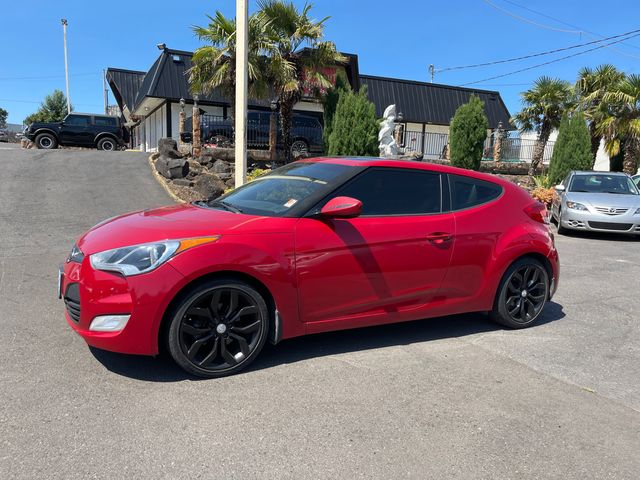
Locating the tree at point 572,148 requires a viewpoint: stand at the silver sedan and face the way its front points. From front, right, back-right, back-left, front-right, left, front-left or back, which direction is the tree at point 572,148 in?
back

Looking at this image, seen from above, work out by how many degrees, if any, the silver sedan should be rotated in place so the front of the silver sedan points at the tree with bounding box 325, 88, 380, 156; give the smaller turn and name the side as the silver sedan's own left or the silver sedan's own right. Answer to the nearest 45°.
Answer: approximately 90° to the silver sedan's own right

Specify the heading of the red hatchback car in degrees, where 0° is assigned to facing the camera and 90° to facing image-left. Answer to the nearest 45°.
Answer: approximately 45°

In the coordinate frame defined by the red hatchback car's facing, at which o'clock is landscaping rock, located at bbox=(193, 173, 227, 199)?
The landscaping rock is roughly at 4 o'clock from the red hatchback car.

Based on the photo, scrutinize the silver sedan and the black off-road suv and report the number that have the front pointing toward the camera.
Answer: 1

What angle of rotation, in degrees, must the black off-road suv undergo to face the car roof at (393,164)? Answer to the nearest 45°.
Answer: approximately 90° to its left

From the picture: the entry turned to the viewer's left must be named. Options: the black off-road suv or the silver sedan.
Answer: the black off-road suv

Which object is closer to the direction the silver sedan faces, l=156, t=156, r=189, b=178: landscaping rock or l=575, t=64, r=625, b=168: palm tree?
the landscaping rock

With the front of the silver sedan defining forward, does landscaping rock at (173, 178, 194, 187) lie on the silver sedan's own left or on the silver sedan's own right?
on the silver sedan's own right

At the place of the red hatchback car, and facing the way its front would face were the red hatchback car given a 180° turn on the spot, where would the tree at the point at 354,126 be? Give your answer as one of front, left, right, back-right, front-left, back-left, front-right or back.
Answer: front-left

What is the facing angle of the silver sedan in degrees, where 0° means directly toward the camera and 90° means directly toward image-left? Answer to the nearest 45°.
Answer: approximately 0°

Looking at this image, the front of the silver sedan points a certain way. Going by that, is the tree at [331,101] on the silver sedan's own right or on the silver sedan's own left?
on the silver sedan's own right

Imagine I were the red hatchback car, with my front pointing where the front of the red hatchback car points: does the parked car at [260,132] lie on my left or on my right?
on my right

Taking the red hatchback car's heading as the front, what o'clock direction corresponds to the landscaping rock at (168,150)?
The landscaping rock is roughly at 4 o'clock from the red hatchback car.

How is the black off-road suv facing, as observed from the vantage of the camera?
facing to the left of the viewer

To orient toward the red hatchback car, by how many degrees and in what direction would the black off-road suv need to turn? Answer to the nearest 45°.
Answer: approximately 90° to its left

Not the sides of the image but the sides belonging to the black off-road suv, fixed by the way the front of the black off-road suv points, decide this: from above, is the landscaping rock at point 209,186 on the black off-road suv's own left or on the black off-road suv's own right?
on the black off-road suv's own left
